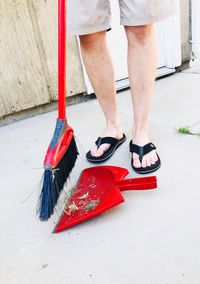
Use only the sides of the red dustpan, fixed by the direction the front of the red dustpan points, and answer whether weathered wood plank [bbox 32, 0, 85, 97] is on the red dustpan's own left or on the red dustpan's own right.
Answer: on the red dustpan's own right

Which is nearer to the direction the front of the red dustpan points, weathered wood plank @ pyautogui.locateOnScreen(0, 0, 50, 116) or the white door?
the weathered wood plank

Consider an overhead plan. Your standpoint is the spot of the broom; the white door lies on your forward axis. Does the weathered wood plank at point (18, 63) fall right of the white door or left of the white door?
left

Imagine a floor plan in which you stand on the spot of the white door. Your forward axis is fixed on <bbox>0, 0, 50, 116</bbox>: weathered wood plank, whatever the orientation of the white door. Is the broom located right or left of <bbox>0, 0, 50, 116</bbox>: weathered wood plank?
left

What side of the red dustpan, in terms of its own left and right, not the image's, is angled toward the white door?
right

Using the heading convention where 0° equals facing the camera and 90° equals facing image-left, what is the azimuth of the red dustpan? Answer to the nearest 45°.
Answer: approximately 90°

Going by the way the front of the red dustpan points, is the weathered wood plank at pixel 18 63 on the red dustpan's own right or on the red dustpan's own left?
on the red dustpan's own right
